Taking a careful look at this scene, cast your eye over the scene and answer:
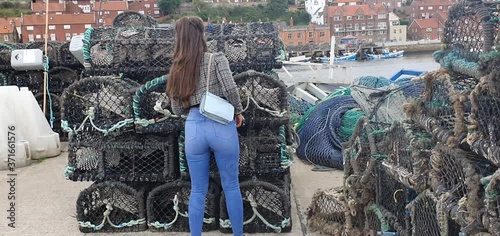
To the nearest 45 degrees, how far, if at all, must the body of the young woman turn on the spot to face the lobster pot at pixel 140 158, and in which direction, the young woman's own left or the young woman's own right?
approximately 45° to the young woman's own left

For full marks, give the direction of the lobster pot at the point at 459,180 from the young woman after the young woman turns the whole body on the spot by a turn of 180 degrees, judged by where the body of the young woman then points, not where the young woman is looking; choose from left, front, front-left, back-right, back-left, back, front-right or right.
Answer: front-left

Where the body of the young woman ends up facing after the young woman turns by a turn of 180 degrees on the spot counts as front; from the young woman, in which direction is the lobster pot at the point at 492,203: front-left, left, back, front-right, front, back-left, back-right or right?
front-left

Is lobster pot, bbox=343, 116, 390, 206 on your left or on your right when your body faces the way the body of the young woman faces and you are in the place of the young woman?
on your right

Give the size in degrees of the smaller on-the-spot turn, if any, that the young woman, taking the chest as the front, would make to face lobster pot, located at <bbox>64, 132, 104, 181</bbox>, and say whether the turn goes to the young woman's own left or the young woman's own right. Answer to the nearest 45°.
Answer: approximately 45° to the young woman's own left

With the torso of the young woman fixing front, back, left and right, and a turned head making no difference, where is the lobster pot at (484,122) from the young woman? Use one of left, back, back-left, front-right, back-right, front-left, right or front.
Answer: back-right

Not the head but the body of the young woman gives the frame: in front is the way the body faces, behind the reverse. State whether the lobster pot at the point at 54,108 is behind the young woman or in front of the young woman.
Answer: in front

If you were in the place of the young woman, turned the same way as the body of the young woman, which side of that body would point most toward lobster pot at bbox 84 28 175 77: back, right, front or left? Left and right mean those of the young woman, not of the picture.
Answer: front

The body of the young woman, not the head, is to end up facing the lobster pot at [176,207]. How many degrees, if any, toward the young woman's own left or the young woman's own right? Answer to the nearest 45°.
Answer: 0° — they already face it

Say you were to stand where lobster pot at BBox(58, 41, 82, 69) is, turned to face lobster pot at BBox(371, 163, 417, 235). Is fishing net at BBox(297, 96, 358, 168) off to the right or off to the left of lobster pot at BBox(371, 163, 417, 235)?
left

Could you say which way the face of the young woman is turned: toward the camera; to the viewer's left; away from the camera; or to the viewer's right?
away from the camera

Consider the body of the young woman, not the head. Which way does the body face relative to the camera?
away from the camera

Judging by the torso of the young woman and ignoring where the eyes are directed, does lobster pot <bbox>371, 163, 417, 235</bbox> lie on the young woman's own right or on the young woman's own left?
on the young woman's own right

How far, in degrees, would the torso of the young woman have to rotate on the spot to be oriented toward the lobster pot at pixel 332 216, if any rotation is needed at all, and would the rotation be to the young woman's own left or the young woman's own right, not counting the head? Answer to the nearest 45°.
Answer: approximately 45° to the young woman's own right

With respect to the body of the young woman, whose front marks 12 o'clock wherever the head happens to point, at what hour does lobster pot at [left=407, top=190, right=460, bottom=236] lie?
The lobster pot is roughly at 4 o'clock from the young woman.

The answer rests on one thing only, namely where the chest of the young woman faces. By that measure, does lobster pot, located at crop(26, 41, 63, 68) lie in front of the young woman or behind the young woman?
in front
